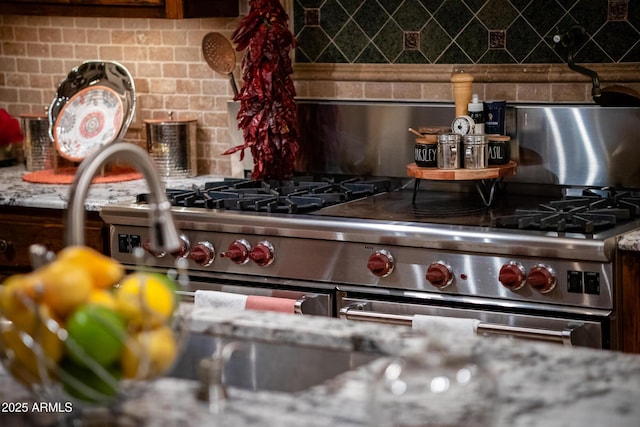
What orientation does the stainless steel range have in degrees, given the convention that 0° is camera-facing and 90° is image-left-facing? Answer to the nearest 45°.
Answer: approximately 45°

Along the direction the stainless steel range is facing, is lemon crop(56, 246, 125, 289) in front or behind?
in front

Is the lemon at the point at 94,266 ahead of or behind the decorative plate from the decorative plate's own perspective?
ahead

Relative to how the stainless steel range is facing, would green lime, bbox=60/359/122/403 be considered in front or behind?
in front

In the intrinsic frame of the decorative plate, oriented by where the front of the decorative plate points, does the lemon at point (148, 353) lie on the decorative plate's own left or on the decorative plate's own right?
on the decorative plate's own left

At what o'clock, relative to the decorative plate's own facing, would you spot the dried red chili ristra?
The dried red chili ristra is roughly at 9 o'clock from the decorative plate.

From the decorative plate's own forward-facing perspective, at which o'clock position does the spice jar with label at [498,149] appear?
The spice jar with label is roughly at 9 o'clock from the decorative plate.

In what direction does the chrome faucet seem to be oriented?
to the viewer's right

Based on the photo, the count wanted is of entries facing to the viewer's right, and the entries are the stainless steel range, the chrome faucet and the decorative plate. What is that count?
1

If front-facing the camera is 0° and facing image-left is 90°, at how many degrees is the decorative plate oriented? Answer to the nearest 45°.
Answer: approximately 45°

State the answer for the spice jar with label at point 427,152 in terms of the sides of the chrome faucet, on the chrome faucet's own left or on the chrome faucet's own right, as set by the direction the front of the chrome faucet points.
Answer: on the chrome faucet's own left

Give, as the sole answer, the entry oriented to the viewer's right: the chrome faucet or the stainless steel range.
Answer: the chrome faucet
